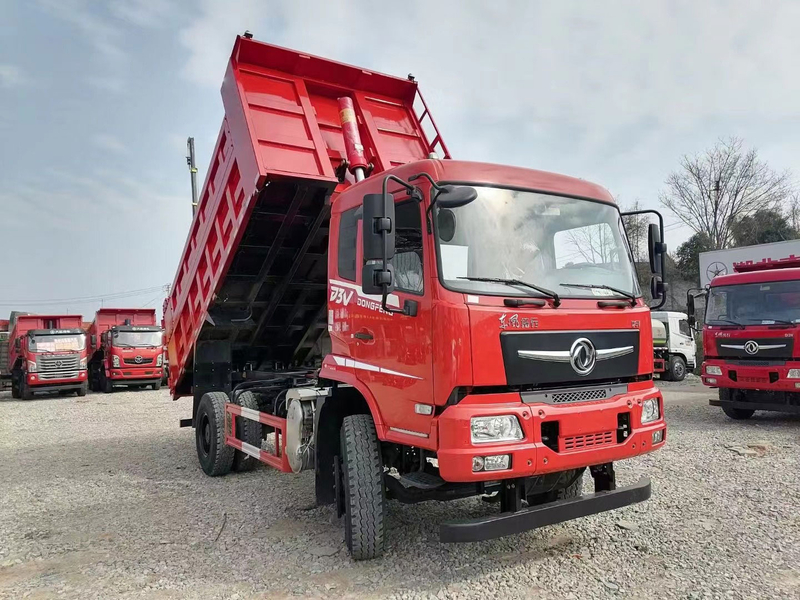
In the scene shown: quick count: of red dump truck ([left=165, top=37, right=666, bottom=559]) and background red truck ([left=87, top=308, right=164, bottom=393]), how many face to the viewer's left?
0

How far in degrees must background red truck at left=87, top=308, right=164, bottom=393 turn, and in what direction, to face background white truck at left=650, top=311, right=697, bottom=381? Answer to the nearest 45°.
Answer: approximately 45° to its left

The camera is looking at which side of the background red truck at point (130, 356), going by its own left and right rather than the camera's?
front

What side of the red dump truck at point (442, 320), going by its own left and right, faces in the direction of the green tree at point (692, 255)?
left

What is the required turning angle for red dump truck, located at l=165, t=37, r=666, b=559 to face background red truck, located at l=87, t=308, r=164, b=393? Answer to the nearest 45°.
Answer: approximately 180°

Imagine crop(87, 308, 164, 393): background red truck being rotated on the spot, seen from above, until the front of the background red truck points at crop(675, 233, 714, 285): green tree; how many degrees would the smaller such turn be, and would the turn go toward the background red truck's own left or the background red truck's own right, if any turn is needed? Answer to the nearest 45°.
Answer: approximately 90° to the background red truck's own left

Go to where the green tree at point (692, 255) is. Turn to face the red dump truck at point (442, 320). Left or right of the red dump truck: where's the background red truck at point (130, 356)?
right

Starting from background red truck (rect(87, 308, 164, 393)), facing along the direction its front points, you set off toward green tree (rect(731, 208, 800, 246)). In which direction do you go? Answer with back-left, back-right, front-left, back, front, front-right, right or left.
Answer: left

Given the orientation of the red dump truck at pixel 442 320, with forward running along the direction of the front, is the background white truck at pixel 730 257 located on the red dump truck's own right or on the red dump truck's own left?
on the red dump truck's own left

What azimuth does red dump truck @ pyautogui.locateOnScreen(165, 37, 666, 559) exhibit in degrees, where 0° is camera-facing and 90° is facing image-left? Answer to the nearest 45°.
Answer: approximately 315°
